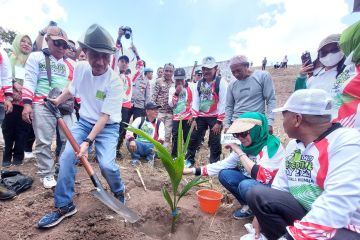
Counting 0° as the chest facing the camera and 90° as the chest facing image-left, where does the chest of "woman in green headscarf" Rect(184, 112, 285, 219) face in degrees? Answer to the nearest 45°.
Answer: approximately 45°

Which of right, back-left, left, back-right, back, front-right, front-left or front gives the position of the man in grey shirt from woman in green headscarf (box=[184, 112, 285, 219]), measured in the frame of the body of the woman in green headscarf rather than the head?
back-right

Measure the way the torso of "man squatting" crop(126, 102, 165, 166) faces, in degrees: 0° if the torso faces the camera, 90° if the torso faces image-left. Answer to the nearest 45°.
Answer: approximately 0°

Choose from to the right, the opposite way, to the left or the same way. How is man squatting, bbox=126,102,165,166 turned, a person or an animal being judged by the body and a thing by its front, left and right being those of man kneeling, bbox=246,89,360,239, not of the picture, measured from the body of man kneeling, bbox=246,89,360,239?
to the left

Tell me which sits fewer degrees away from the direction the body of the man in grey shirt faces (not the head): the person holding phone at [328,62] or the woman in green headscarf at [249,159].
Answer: the woman in green headscarf

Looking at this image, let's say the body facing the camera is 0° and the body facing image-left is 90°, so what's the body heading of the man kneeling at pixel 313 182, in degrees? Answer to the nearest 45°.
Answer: approximately 45°

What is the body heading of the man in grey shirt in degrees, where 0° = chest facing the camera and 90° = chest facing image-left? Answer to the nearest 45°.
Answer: approximately 45°

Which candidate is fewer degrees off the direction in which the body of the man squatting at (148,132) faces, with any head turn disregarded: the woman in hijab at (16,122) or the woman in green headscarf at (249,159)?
the woman in green headscarf
